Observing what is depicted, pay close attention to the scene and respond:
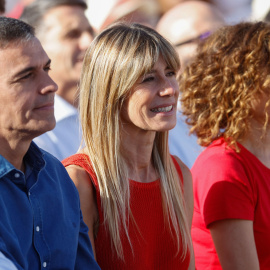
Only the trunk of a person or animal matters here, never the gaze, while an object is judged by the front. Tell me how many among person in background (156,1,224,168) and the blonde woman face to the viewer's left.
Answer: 0

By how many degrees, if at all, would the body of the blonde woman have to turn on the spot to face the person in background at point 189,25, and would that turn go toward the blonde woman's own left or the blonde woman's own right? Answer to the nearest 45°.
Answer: approximately 135° to the blonde woman's own left

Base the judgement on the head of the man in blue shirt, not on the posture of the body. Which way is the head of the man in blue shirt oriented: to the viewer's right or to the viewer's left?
to the viewer's right

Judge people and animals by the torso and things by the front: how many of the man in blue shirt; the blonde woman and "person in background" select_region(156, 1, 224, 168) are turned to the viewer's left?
0

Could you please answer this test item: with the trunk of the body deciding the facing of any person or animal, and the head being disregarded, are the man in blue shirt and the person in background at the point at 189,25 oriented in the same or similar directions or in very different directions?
same or similar directions

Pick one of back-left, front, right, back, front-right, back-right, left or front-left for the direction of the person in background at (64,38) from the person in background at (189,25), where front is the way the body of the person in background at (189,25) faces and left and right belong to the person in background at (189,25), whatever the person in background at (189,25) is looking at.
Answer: right

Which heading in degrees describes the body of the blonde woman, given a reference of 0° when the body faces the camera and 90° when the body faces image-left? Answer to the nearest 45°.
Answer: approximately 315°

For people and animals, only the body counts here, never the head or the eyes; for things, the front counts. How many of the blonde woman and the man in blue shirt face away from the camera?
0

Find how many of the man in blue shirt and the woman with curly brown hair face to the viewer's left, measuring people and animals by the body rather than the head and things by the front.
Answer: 0

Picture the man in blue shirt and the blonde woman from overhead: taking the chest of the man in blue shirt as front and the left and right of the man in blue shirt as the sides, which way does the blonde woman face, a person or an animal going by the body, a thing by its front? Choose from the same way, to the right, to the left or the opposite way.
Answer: the same way

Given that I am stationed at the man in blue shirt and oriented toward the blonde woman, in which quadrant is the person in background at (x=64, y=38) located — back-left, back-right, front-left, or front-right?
front-left

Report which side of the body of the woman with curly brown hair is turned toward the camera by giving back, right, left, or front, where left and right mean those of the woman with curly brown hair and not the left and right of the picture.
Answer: right

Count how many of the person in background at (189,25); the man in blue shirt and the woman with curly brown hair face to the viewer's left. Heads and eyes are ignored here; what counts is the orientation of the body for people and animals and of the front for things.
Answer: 0

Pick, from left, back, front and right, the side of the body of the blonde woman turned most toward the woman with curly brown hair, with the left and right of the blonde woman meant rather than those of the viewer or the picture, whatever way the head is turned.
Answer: left

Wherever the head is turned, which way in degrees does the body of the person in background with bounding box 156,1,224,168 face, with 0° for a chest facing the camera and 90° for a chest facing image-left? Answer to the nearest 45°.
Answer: approximately 315°

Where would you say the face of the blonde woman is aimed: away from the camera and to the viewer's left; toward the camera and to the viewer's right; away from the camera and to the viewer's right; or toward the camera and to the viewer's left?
toward the camera and to the viewer's right

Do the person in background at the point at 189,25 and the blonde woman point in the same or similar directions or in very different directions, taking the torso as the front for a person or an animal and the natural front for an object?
same or similar directions

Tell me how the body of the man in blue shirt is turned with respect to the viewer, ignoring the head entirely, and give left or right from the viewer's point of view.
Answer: facing the viewer and to the right of the viewer
